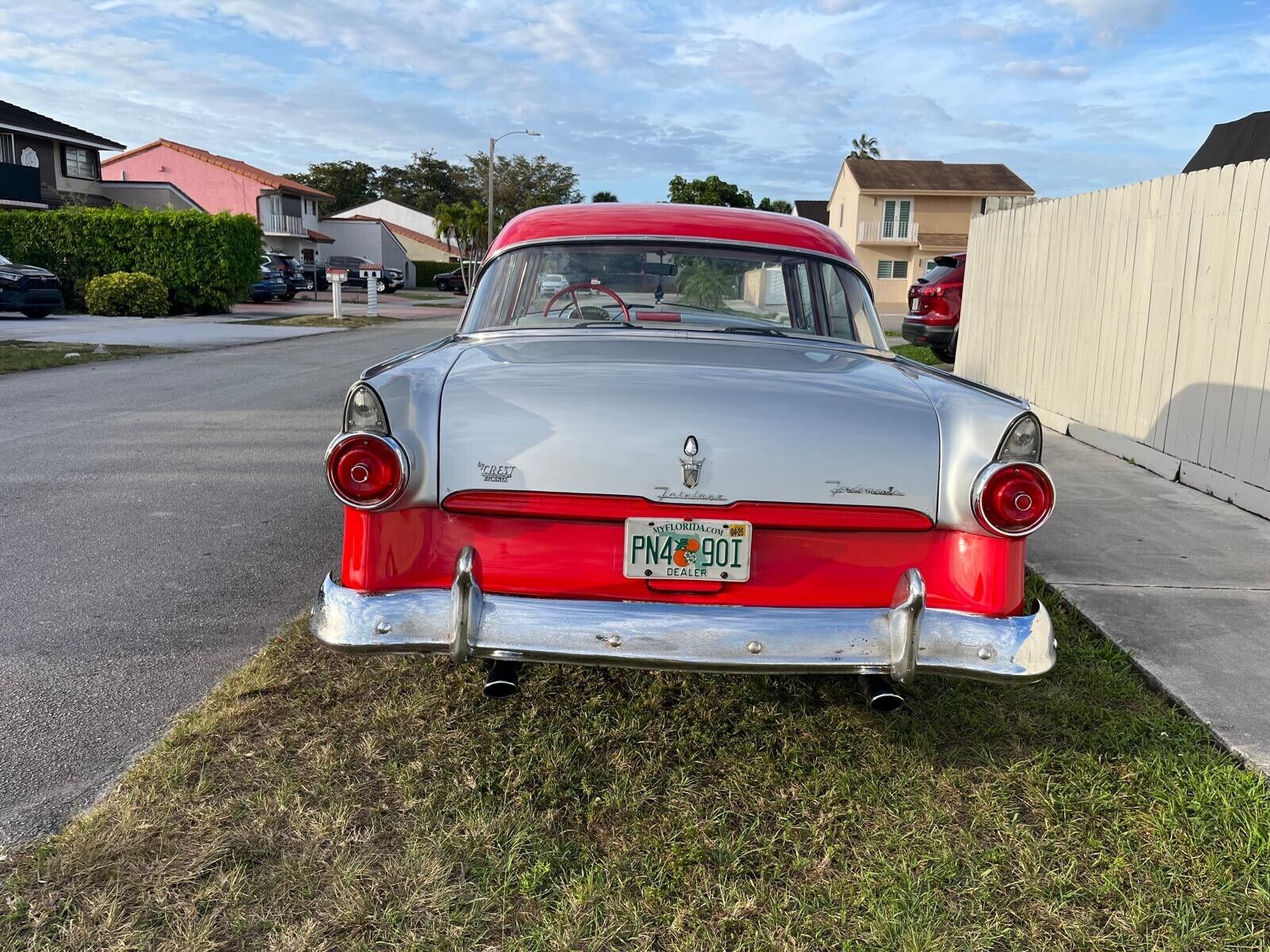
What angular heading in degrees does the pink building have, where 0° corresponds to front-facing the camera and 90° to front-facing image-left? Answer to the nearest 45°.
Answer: approximately 315°

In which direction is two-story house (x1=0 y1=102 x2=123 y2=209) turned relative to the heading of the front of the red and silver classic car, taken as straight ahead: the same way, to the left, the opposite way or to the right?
to the right

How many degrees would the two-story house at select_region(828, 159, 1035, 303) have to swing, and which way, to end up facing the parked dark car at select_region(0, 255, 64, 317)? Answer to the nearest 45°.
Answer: approximately 45° to its right

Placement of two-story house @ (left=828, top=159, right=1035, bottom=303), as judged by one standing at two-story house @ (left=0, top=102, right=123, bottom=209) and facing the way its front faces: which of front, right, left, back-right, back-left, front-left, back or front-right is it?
front-left

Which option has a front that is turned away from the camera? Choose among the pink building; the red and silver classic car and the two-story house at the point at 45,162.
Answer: the red and silver classic car

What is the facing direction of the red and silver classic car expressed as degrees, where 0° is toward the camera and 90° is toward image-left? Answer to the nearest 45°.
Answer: approximately 180°

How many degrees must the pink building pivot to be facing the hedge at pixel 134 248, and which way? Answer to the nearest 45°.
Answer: approximately 45° to its right

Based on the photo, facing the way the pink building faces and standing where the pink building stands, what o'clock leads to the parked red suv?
The parked red suv is roughly at 1 o'clock from the pink building.
